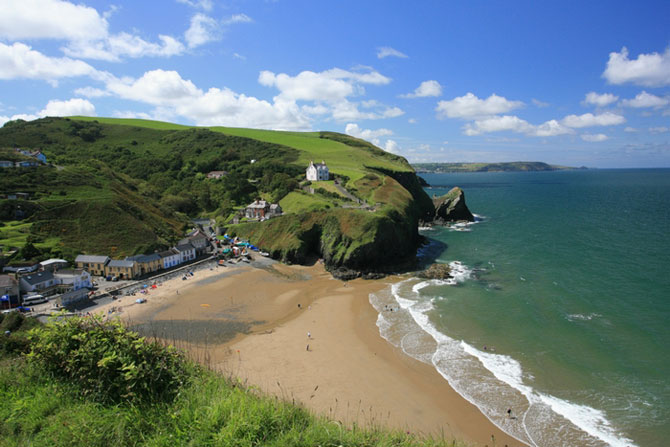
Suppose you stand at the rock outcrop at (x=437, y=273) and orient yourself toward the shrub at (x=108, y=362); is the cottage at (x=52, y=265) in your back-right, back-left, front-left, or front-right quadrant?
front-right

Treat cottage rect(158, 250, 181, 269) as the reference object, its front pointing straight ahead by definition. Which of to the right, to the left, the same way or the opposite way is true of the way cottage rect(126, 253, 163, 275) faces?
the same way

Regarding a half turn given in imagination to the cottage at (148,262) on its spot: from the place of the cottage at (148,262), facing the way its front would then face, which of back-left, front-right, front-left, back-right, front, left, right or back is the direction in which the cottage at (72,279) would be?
left

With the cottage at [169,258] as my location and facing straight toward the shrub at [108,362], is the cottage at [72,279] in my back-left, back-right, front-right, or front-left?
front-right

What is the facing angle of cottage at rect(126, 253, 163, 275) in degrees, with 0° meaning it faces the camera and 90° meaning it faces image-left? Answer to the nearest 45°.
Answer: approximately 315°

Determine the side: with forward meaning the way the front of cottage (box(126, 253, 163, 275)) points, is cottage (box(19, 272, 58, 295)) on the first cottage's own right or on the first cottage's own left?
on the first cottage's own right

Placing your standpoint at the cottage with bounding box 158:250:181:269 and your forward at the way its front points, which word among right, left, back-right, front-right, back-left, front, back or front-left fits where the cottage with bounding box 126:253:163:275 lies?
right

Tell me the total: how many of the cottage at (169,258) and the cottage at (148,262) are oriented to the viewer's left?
0

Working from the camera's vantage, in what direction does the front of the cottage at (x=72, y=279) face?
facing the viewer and to the right of the viewer

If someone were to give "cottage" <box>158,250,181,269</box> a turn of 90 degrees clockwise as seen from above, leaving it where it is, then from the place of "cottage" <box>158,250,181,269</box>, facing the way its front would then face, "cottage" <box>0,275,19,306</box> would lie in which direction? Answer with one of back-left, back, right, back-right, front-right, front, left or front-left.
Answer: front

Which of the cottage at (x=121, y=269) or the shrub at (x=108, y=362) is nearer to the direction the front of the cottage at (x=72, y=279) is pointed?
the shrub

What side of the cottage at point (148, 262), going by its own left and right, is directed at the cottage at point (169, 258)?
left
